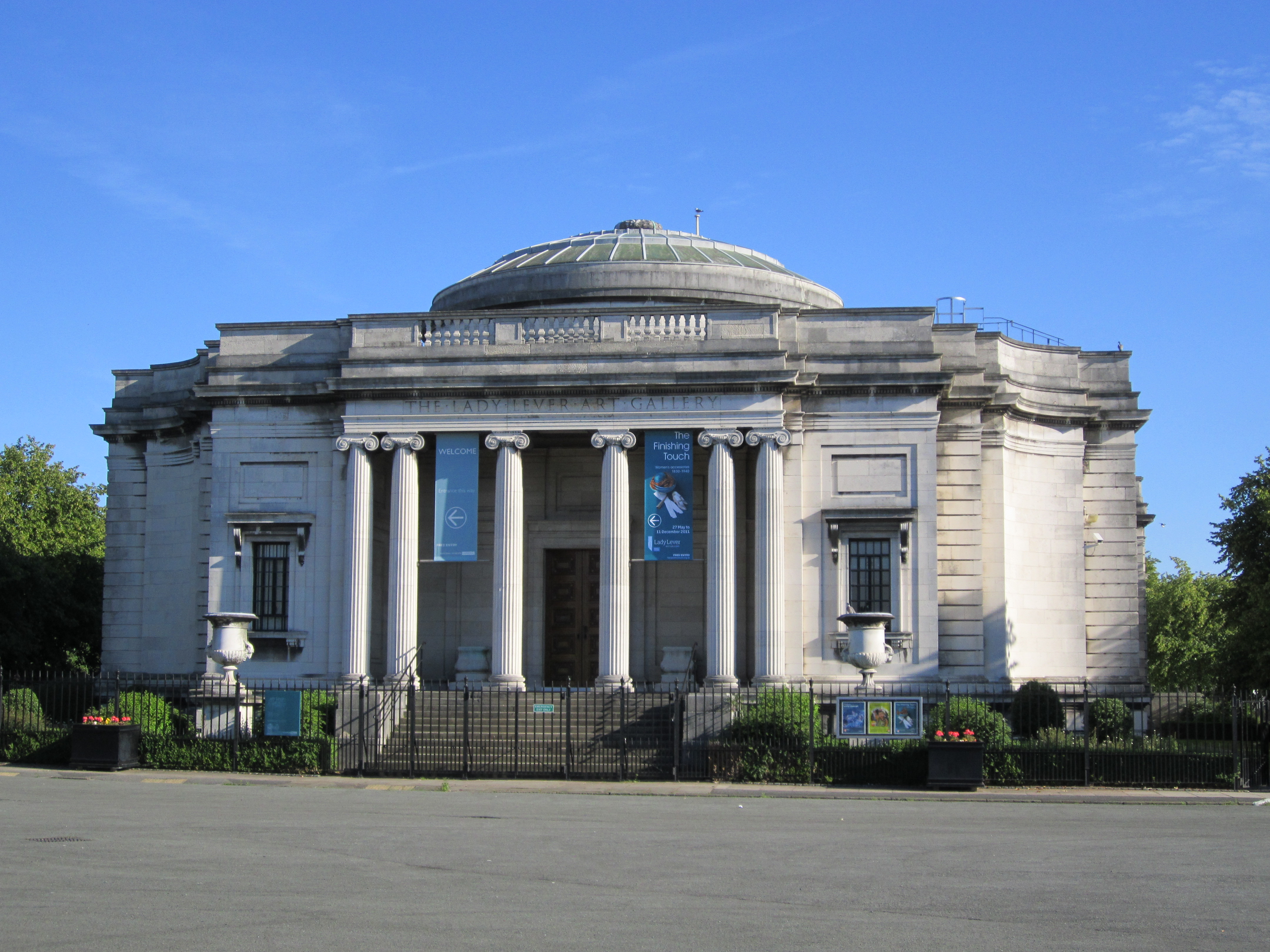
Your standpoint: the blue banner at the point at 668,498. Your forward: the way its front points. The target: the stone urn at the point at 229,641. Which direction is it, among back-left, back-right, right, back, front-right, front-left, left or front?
right

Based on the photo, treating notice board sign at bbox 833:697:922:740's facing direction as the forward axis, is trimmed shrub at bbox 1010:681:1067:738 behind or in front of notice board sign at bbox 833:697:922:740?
behind

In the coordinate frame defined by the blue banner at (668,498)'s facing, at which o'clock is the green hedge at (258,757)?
The green hedge is roughly at 2 o'clock from the blue banner.

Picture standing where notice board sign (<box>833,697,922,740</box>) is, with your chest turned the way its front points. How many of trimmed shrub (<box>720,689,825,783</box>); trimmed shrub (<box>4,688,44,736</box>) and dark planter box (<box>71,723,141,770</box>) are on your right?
3

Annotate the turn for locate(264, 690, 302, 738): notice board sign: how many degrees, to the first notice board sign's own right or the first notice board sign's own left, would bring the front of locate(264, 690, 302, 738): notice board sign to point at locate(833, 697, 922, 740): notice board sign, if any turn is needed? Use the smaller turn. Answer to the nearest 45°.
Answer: approximately 90° to the first notice board sign's own left

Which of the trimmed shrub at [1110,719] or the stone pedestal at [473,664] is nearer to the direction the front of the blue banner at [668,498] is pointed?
the trimmed shrub

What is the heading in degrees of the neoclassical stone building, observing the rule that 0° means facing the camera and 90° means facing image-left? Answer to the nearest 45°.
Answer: approximately 0°

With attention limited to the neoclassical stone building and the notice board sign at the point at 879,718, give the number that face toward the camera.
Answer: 2

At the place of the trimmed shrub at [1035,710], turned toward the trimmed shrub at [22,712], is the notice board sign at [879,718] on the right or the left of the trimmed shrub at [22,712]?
left

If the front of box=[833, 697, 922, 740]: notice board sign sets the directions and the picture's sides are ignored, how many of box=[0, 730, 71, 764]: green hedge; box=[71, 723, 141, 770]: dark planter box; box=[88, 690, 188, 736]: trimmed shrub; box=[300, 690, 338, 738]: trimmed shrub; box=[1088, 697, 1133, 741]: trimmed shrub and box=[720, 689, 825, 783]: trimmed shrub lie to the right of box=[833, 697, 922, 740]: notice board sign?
5

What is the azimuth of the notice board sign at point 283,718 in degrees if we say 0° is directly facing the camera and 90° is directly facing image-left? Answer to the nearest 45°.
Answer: approximately 0°
